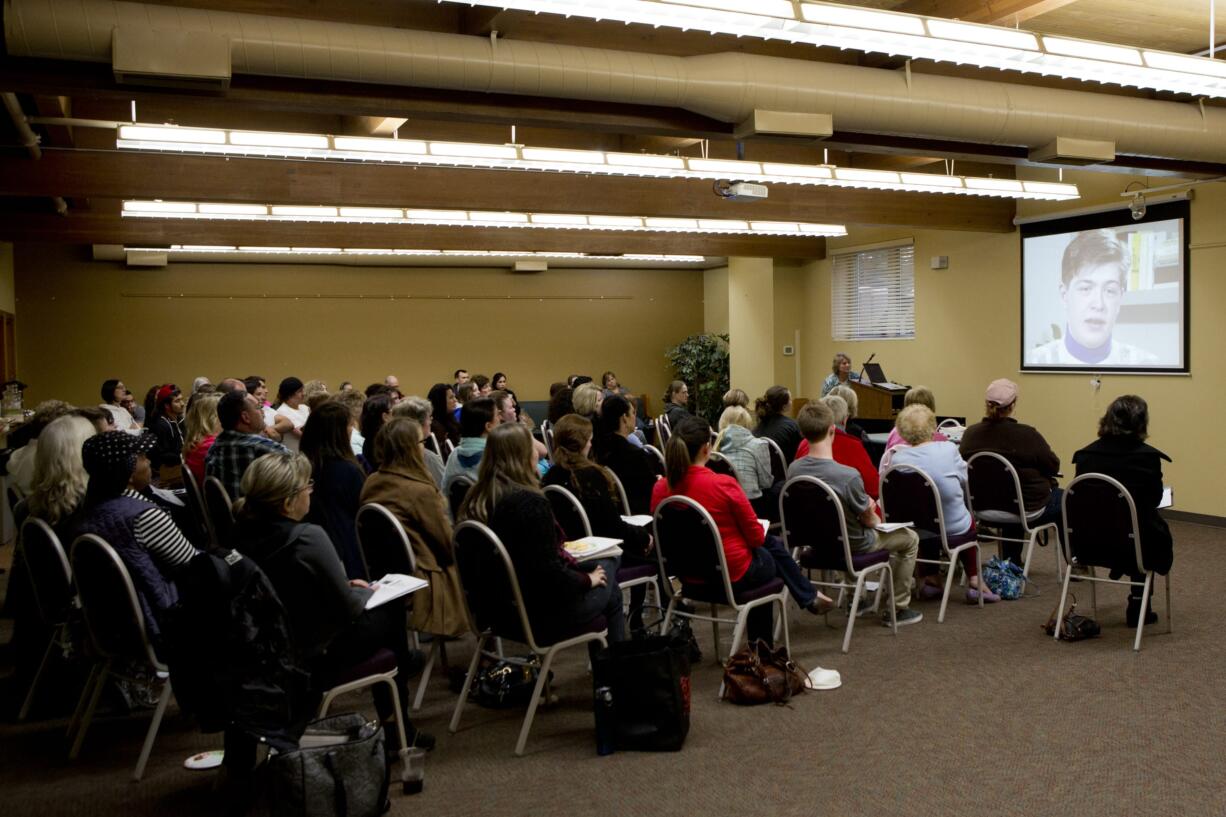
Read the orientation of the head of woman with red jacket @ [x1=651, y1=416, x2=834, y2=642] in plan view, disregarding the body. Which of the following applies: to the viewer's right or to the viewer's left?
to the viewer's right

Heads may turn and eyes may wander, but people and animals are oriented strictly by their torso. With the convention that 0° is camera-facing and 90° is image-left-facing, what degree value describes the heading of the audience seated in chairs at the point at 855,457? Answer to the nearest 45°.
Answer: approximately 225°

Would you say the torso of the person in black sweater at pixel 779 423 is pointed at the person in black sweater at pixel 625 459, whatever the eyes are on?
no

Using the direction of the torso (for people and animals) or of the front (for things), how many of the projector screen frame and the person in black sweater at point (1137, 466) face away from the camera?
1

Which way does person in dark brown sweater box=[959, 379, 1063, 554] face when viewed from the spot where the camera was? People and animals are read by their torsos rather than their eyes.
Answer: facing away from the viewer and to the right of the viewer

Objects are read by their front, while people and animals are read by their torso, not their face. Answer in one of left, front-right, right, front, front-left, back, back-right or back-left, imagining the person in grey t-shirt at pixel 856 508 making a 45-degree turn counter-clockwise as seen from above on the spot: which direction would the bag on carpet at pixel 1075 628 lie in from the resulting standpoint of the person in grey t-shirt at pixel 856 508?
right

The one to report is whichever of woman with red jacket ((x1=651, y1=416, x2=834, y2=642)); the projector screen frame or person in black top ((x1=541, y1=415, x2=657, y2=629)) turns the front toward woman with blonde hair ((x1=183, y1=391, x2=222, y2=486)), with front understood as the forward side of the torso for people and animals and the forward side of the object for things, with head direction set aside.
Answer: the projector screen frame

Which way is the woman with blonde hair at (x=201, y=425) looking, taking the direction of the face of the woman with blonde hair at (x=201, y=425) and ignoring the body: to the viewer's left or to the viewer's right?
to the viewer's right

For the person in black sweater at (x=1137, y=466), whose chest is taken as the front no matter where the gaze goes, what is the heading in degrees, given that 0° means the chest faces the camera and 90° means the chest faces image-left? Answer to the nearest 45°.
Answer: approximately 180°

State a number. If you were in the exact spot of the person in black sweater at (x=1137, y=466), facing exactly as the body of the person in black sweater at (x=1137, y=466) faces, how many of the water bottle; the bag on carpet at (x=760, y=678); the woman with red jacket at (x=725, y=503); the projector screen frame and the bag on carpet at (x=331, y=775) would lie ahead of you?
1

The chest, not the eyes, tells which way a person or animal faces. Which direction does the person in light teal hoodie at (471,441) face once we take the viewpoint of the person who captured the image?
facing away from the viewer and to the right of the viewer

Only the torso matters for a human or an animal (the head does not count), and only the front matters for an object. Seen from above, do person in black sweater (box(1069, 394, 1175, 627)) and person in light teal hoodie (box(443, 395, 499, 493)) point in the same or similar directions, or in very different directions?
same or similar directions

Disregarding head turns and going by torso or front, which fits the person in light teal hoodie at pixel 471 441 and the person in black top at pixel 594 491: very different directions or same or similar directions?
same or similar directions

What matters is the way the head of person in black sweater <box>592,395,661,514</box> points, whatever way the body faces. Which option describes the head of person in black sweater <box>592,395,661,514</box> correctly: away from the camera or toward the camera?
away from the camera

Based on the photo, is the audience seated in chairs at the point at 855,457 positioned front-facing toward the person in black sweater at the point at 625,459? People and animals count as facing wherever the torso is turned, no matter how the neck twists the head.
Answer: no

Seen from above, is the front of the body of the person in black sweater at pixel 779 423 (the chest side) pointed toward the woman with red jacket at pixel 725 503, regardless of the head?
no

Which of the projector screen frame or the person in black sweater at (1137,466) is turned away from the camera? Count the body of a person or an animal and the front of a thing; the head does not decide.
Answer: the person in black sweater

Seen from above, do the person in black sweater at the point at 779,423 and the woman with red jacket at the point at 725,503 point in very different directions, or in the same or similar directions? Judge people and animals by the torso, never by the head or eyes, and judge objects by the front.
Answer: same or similar directions
